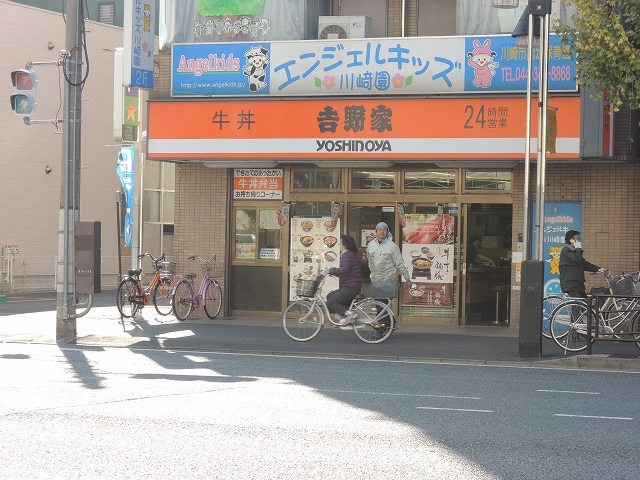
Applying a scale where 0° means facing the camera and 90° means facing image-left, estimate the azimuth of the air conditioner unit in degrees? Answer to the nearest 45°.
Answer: approximately 0°

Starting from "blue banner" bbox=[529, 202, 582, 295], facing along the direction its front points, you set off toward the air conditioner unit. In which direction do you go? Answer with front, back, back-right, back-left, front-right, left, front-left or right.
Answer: right

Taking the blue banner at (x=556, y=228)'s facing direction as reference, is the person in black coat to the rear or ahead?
ahead

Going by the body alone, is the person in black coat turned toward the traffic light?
no

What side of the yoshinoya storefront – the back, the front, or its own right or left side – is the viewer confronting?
front

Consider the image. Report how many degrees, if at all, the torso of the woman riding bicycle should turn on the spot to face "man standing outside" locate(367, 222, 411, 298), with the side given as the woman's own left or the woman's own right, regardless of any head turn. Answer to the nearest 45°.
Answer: approximately 135° to the woman's own right

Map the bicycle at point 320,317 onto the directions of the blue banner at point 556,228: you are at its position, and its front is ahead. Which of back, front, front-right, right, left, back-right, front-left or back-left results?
front-right

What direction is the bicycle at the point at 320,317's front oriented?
to the viewer's left

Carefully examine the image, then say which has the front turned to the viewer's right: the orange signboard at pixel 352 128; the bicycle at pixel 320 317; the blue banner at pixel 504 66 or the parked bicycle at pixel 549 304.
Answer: the parked bicycle

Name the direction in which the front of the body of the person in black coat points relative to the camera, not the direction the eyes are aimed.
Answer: to the viewer's right

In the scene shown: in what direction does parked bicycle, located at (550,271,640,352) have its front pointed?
to the viewer's right

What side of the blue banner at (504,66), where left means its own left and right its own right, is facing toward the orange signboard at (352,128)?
right

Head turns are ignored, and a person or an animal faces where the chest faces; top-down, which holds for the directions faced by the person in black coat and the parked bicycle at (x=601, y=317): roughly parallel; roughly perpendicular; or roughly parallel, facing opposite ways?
roughly parallel

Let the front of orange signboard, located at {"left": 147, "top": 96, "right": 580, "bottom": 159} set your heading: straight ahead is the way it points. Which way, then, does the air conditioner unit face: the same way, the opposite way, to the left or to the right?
the same way

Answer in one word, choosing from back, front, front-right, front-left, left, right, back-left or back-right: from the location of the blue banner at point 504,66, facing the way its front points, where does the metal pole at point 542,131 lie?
front
